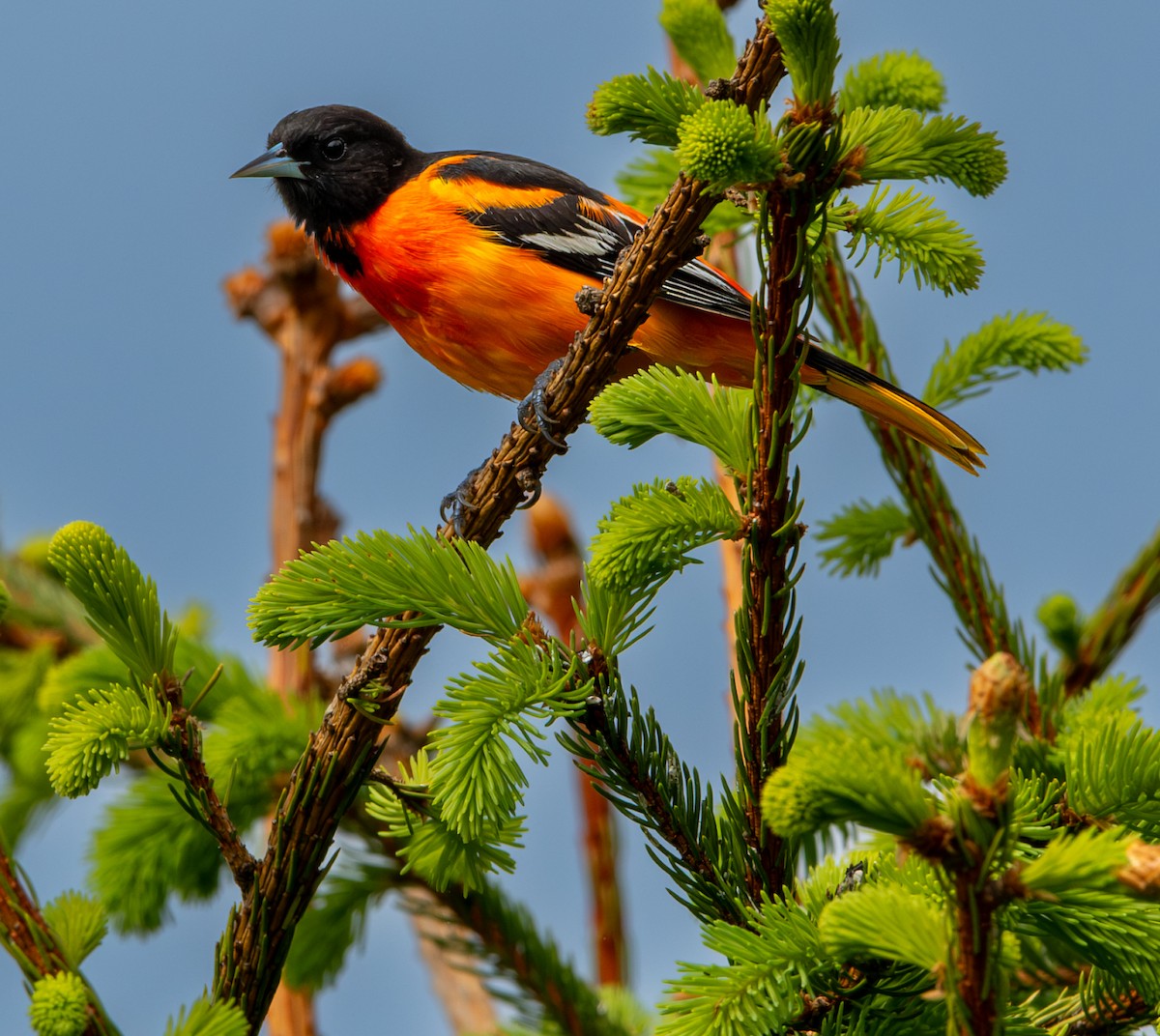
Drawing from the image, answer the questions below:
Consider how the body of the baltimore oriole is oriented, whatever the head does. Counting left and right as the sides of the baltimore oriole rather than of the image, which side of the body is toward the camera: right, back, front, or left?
left

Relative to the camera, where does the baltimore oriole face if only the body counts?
to the viewer's left
